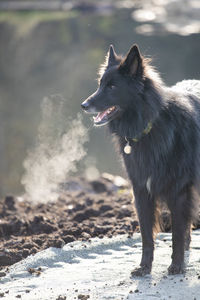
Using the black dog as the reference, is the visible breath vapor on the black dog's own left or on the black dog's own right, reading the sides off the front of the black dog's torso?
on the black dog's own right

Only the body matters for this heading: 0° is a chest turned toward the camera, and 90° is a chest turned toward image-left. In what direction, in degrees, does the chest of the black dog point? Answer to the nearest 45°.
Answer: approximately 45°
